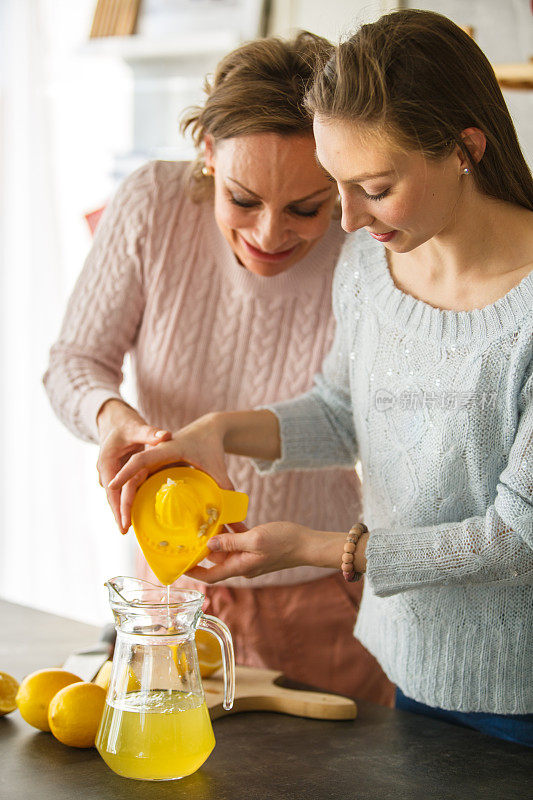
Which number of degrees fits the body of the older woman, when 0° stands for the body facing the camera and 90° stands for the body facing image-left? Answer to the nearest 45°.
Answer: approximately 0°

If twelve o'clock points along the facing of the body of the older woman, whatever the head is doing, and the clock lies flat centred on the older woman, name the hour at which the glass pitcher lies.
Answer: The glass pitcher is roughly at 12 o'clock from the older woman.

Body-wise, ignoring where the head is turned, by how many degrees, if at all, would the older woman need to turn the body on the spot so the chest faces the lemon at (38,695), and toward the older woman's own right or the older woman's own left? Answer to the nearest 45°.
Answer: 0° — they already face it
